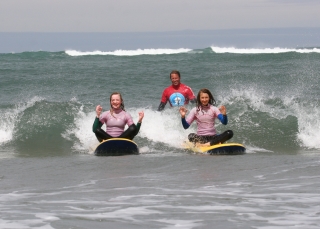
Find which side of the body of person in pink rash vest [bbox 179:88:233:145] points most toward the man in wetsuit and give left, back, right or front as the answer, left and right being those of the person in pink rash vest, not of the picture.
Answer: back

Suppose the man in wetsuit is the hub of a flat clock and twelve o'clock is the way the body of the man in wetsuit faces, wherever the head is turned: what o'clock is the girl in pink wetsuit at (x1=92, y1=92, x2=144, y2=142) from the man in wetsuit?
The girl in pink wetsuit is roughly at 1 o'clock from the man in wetsuit.

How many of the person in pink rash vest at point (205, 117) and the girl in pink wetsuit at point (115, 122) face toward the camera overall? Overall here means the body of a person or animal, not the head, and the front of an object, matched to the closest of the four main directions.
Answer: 2

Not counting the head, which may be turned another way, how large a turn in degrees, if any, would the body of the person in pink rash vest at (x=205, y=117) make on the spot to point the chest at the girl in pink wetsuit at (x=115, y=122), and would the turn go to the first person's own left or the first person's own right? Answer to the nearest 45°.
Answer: approximately 90° to the first person's own right

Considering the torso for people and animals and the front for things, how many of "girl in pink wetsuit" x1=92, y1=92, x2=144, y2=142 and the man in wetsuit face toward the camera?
2

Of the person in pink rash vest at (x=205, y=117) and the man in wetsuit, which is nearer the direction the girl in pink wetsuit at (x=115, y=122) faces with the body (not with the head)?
the person in pink rash vest

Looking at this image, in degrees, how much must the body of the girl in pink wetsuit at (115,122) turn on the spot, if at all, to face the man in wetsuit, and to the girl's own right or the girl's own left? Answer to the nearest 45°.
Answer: approximately 135° to the girl's own left

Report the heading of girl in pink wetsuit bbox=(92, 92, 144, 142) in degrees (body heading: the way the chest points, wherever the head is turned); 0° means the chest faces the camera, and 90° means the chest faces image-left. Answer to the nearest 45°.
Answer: approximately 0°

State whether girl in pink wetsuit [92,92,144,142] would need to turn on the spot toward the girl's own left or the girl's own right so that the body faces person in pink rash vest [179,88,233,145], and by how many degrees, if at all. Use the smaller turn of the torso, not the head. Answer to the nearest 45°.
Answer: approximately 90° to the girl's own left

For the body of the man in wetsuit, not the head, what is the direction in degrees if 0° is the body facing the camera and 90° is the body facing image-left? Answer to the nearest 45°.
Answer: approximately 0°
